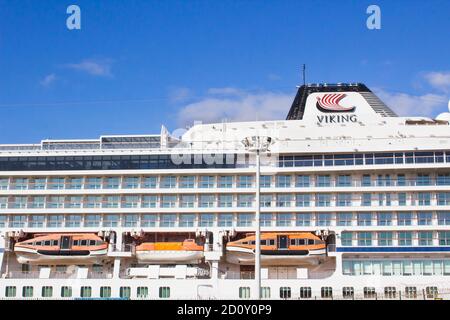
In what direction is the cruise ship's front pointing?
to the viewer's left
